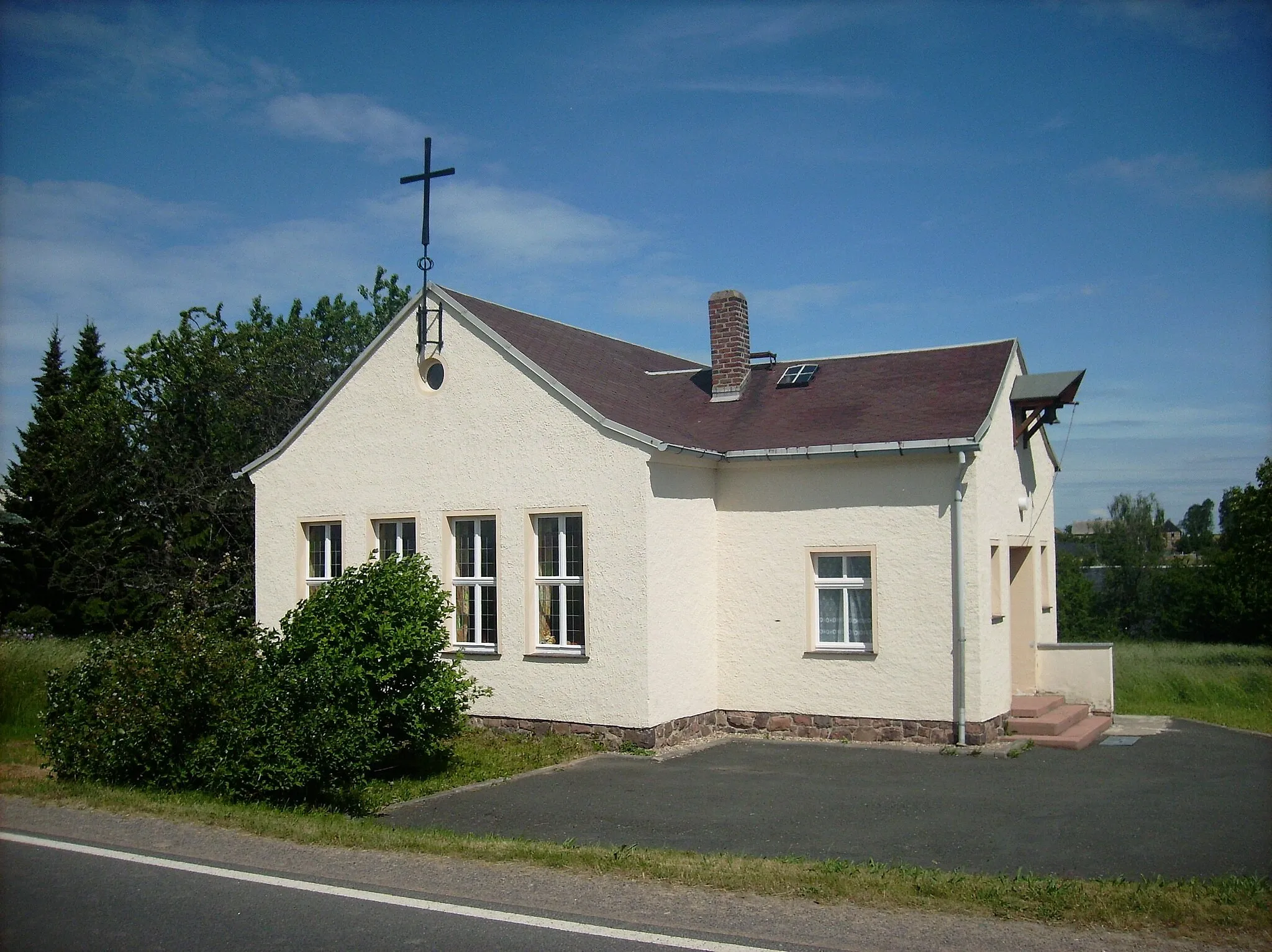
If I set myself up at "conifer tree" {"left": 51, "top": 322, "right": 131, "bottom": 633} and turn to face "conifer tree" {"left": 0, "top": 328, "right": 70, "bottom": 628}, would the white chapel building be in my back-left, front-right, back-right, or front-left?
back-left

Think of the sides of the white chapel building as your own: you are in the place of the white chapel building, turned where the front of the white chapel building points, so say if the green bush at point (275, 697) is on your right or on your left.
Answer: on your right
